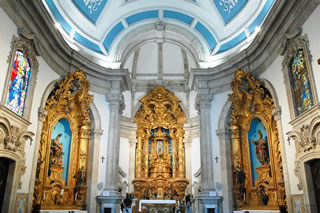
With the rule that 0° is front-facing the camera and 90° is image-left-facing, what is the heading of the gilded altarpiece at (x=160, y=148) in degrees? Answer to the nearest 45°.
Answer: approximately 0°

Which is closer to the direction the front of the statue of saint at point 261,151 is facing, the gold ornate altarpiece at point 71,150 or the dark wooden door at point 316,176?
the gold ornate altarpiece

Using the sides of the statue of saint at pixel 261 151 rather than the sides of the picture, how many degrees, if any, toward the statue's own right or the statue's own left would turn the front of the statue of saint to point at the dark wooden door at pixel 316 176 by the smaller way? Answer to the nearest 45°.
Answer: approximately 90° to the statue's own left

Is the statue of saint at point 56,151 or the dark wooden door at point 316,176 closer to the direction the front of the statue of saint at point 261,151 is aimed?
the statue of saint

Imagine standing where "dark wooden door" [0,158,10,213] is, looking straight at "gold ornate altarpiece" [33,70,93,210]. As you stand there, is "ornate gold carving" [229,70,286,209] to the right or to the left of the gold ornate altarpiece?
right

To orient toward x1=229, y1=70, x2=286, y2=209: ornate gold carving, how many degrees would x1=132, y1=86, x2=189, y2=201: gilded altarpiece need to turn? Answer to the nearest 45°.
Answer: approximately 45° to its left

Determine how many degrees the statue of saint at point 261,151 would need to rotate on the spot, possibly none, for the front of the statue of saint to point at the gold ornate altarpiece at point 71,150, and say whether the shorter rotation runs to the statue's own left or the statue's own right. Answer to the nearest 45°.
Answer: approximately 45° to the statue's own right

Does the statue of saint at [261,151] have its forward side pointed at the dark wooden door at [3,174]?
yes
